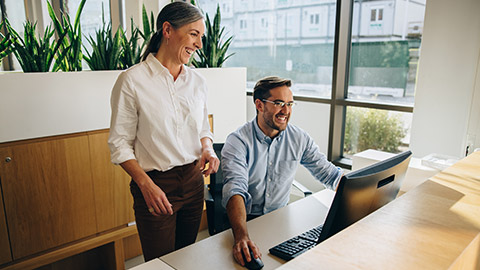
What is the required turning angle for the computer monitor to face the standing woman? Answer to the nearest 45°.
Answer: approximately 45° to its left

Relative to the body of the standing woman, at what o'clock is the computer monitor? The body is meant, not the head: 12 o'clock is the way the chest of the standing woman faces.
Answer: The computer monitor is roughly at 12 o'clock from the standing woman.

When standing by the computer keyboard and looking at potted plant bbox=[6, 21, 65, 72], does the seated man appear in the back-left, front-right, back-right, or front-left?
front-right

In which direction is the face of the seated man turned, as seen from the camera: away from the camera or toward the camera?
toward the camera

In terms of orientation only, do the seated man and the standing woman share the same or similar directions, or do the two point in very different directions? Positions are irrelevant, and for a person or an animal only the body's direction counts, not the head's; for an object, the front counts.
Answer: same or similar directions

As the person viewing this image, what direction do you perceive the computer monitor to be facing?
facing away from the viewer and to the left of the viewer

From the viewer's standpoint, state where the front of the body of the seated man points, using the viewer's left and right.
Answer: facing the viewer and to the right of the viewer

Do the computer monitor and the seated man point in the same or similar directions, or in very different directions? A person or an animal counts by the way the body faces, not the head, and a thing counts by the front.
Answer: very different directions

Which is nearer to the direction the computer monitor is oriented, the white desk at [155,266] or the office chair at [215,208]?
the office chair

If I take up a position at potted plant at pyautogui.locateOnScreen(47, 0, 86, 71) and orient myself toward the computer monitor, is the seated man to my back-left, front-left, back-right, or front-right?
front-left

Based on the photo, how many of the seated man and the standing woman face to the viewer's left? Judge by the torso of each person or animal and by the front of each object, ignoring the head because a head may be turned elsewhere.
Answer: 0

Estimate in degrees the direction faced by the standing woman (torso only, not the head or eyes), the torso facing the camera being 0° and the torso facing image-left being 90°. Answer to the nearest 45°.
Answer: approximately 315°

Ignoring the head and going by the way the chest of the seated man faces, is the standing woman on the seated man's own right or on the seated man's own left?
on the seated man's own right

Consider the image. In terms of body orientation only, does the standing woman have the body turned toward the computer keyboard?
yes

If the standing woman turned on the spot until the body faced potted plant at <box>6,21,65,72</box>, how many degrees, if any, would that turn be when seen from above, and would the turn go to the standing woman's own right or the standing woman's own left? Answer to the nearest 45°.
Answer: approximately 180°
